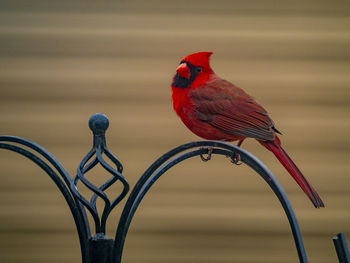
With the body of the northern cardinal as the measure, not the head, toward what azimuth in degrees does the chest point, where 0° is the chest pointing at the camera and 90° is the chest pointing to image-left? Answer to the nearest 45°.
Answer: approximately 90°
